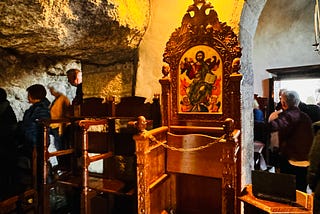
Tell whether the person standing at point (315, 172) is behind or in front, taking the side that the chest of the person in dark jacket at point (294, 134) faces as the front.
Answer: behind

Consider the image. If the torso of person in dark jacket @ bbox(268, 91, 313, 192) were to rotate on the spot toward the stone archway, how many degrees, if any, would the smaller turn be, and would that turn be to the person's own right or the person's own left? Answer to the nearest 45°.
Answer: approximately 90° to the person's own left

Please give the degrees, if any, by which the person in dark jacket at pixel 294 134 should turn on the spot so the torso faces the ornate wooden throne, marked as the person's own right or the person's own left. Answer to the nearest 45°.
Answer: approximately 90° to the person's own left

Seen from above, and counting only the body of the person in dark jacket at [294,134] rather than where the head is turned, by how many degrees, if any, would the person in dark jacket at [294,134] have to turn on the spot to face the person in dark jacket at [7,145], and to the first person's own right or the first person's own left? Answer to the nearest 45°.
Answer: approximately 90° to the first person's own left

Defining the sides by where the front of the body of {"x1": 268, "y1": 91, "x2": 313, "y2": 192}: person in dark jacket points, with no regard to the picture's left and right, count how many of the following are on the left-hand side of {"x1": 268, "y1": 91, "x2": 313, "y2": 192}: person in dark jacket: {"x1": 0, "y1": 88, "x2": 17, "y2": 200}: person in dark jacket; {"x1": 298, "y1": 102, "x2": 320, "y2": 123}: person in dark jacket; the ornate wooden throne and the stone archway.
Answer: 3

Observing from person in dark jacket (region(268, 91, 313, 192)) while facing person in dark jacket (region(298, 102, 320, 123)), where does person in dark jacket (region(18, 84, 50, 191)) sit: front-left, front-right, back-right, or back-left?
back-left
